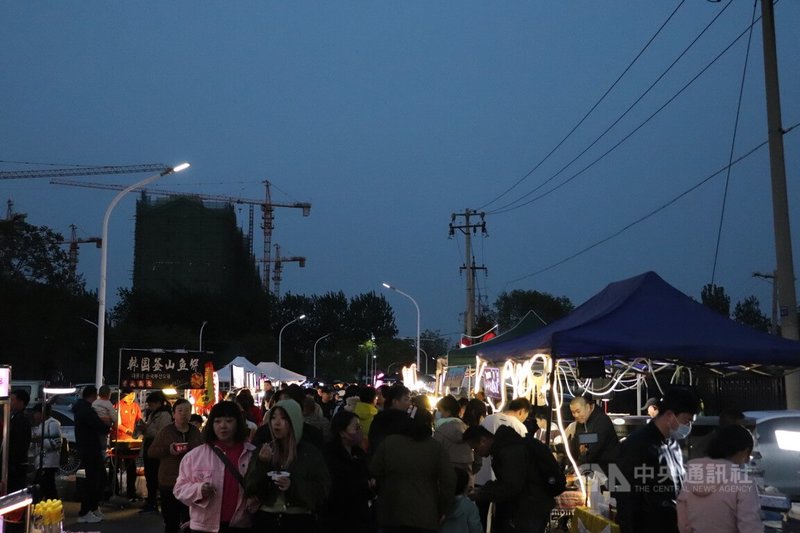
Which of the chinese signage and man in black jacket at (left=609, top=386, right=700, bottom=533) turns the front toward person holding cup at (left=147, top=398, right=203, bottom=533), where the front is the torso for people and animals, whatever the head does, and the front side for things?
the chinese signage

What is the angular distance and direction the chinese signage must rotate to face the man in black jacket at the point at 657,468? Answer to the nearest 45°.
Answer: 0° — it already faces them

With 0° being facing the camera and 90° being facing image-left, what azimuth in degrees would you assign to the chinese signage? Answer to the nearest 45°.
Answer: approximately 0°

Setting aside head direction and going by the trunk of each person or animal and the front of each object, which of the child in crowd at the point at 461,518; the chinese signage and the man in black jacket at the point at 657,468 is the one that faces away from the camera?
the child in crowd

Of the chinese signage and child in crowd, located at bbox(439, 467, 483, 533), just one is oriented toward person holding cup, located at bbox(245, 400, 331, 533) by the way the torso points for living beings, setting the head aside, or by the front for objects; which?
the chinese signage

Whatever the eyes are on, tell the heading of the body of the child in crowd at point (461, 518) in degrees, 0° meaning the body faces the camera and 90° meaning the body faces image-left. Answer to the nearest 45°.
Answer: approximately 180°

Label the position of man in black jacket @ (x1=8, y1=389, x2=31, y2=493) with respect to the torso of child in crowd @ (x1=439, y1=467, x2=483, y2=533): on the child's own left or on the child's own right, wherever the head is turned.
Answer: on the child's own left

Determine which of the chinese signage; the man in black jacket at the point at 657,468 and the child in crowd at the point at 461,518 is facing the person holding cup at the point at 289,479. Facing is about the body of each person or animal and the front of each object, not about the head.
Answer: the chinese signage

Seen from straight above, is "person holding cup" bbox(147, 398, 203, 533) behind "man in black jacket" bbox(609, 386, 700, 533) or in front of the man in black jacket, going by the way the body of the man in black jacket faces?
behind
